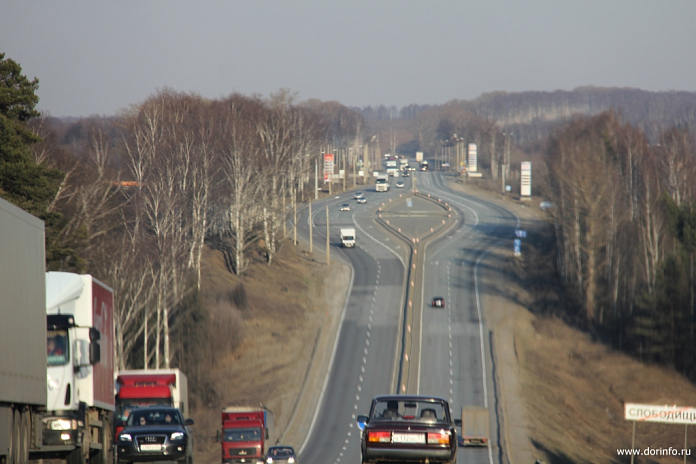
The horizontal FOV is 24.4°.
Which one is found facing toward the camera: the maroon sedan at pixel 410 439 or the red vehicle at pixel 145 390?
the red vehicle

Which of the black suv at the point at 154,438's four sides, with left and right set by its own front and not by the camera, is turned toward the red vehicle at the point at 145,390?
back

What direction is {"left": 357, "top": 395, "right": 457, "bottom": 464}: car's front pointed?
away from the camera

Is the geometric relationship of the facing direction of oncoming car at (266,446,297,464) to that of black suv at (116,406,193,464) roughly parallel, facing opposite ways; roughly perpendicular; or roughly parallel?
roughly parallel

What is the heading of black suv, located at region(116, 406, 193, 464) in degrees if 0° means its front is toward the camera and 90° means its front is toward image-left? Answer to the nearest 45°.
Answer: approximately 0°

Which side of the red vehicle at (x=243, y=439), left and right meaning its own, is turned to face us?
front

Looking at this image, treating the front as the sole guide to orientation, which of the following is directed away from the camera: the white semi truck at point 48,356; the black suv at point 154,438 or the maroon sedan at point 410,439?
the maroon sedan

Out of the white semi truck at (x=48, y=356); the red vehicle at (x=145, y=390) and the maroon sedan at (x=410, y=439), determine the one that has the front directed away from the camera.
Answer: the maroon sedan

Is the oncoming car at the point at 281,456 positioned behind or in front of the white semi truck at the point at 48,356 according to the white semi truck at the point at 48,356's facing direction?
behind

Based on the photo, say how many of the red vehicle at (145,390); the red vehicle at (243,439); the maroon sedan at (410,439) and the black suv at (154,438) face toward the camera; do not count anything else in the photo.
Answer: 3

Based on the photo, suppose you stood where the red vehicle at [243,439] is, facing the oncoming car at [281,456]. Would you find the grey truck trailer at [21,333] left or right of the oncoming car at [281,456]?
right

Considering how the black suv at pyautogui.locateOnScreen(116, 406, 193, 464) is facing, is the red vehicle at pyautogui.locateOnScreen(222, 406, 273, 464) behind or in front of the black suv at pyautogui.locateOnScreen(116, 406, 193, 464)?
behind

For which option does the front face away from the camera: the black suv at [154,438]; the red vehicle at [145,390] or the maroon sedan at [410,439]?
the maroon sedan
